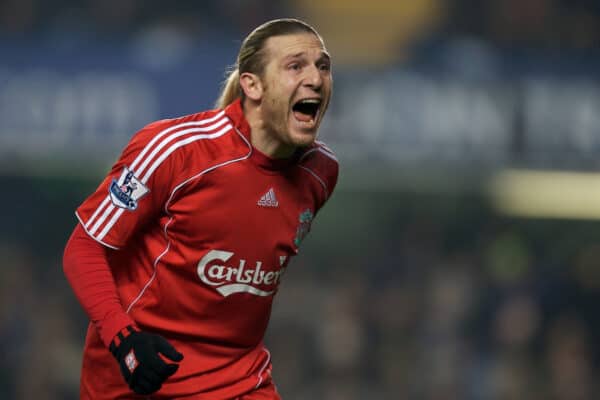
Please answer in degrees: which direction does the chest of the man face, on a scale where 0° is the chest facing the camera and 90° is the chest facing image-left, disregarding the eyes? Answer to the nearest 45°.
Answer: approximately 315°

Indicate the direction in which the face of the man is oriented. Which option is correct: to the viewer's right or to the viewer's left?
to the viewer's right
